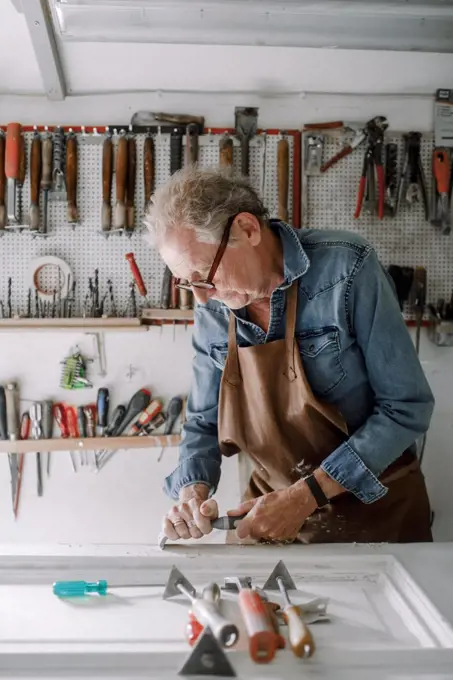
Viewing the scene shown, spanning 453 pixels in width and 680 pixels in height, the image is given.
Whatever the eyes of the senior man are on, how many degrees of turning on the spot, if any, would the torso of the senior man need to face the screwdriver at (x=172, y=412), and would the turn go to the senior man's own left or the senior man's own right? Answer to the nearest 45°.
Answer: approximately 90° to the senior man's own right

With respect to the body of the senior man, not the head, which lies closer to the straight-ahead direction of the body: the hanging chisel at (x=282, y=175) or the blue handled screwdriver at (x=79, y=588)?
the blue handled screwdriver

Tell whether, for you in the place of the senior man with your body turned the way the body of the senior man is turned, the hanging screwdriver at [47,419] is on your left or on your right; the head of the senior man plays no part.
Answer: on your right

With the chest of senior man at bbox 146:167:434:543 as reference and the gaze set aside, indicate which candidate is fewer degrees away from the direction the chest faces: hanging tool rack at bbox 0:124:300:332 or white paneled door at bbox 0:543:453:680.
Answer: the white paneled door

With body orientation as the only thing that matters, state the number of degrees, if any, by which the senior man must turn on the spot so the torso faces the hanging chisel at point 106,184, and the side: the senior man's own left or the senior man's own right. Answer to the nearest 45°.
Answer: approximately 90° to the senior man's own right

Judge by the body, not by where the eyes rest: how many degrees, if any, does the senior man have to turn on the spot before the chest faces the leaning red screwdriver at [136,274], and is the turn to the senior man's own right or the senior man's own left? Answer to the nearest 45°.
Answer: approximately 90° to the senior man's own right

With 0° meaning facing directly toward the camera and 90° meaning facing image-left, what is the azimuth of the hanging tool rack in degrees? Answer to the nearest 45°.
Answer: approximately 0°

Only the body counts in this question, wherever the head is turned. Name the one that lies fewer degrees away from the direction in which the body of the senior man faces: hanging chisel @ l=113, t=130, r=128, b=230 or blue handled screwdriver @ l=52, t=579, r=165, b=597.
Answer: the blue handled screwdriver

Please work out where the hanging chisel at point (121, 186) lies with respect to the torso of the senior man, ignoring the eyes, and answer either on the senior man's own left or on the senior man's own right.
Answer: on the senior man's own right

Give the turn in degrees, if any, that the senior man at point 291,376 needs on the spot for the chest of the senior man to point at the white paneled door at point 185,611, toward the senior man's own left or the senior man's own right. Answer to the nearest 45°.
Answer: approximately 45° to the senior man's own left

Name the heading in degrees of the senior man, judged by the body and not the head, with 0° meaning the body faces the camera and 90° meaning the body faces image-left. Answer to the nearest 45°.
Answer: approximately 45°

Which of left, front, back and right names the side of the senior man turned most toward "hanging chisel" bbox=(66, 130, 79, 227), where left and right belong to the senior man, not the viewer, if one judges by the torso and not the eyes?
right
